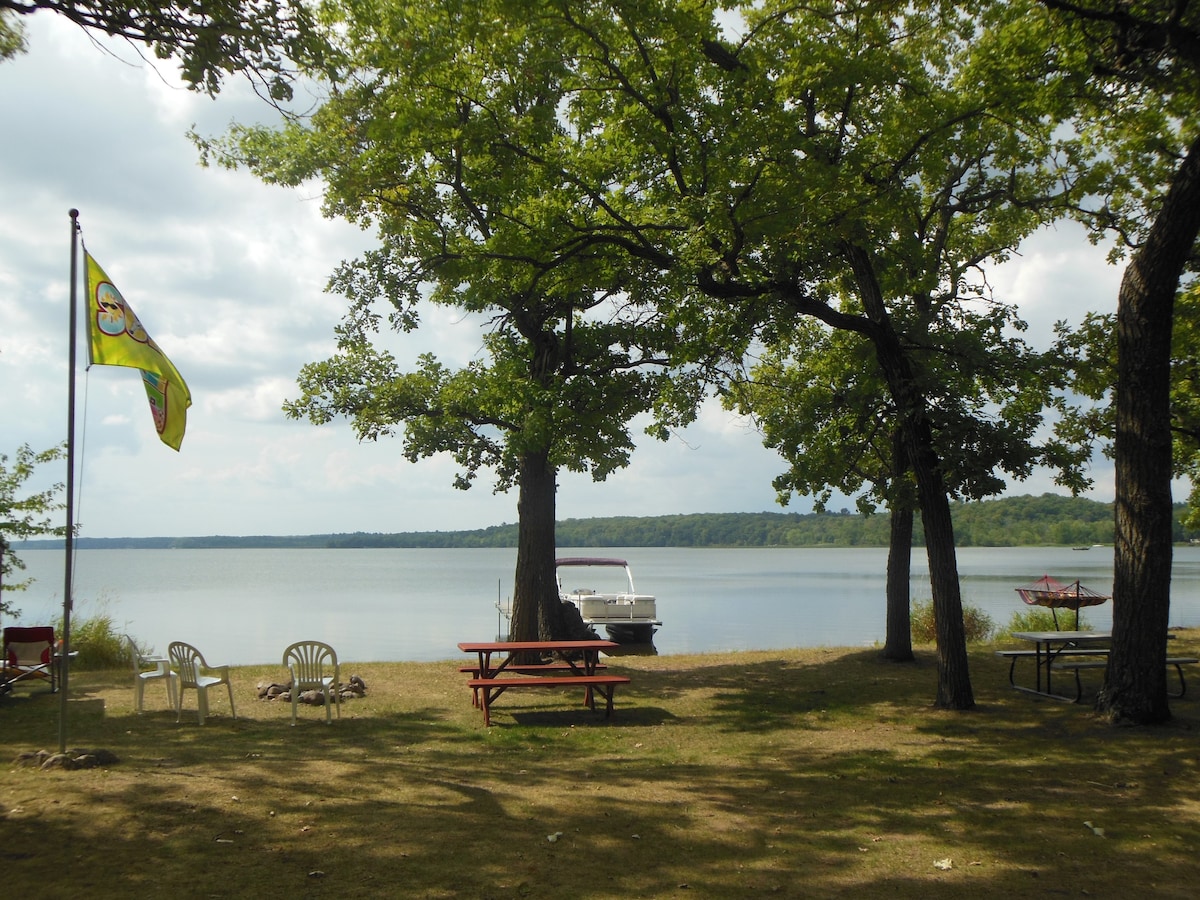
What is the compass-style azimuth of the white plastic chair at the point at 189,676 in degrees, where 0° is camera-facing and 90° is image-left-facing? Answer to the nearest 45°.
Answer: approximately 225°

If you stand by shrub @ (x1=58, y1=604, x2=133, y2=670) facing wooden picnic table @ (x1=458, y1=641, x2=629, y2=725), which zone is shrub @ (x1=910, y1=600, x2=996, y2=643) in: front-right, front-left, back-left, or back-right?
front-left

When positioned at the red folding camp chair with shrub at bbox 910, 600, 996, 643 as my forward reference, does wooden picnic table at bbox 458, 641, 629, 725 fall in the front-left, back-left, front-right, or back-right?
front-right

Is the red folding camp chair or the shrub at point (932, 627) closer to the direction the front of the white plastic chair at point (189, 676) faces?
the shrub

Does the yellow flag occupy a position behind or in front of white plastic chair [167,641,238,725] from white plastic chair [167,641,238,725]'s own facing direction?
behind

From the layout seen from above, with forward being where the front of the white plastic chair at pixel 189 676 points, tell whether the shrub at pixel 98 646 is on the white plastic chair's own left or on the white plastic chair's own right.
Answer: on the white plastic chair's own left

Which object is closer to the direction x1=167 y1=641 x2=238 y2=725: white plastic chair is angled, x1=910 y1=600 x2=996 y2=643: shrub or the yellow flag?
the shrub

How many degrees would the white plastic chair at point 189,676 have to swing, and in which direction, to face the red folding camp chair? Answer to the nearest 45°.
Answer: approximately 90° to its left

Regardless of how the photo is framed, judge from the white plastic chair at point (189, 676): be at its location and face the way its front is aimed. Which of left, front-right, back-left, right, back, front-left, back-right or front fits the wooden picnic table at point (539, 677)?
front-right

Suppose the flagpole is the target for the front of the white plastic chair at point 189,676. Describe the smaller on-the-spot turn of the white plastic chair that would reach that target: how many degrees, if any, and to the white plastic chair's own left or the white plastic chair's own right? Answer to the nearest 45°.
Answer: approximately 135° to the white plastic chair's own right
